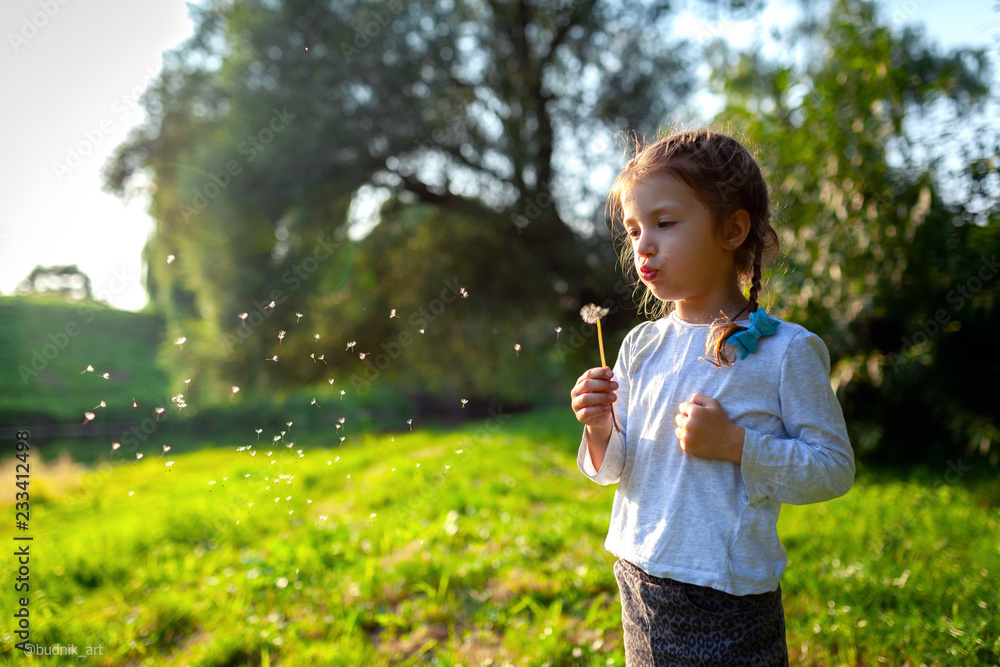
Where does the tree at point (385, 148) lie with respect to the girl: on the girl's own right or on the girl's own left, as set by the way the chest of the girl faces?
on the girl's own right

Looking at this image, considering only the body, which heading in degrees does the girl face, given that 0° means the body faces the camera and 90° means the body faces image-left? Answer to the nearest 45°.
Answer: approximately 45°
